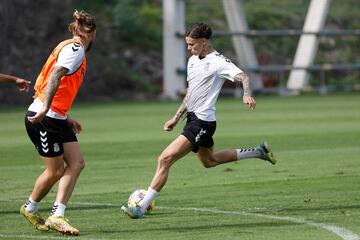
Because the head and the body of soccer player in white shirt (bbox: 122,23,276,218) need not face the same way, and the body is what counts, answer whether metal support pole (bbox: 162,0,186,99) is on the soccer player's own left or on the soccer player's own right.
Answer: on the soccer player's own right

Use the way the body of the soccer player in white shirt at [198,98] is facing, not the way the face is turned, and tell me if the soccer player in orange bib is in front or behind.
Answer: in front

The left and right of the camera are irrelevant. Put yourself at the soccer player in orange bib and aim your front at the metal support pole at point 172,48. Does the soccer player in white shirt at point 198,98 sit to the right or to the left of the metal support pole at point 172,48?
right

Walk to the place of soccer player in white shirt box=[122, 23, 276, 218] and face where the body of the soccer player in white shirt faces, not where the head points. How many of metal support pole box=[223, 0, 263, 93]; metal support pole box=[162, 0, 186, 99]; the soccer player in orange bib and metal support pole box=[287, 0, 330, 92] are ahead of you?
1

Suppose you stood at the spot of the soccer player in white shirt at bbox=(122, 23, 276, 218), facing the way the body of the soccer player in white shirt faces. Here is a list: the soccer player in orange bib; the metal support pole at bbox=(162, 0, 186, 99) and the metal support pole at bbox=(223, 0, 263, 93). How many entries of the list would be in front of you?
1

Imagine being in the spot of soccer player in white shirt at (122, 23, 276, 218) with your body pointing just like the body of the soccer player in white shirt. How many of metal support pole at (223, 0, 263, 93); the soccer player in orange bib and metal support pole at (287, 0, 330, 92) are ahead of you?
1

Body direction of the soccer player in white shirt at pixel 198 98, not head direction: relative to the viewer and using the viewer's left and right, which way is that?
facing the viewer and to the left of the viewer

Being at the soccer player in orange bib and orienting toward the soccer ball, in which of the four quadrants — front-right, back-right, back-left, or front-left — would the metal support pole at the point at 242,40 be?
front-left

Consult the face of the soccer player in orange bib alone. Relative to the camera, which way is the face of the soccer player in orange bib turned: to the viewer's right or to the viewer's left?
to the viewer's right

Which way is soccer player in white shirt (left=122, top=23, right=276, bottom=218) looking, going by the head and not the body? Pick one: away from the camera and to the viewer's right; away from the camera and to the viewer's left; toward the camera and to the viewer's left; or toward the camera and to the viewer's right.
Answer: toward the camera and to the viewer's left

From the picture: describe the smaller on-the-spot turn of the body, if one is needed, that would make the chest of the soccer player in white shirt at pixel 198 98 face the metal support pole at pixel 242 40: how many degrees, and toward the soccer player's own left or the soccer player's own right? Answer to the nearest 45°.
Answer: approximately 135° to the soccer player's own right

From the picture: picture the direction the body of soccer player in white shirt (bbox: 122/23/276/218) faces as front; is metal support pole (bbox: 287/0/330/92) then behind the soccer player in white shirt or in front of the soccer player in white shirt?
behind
